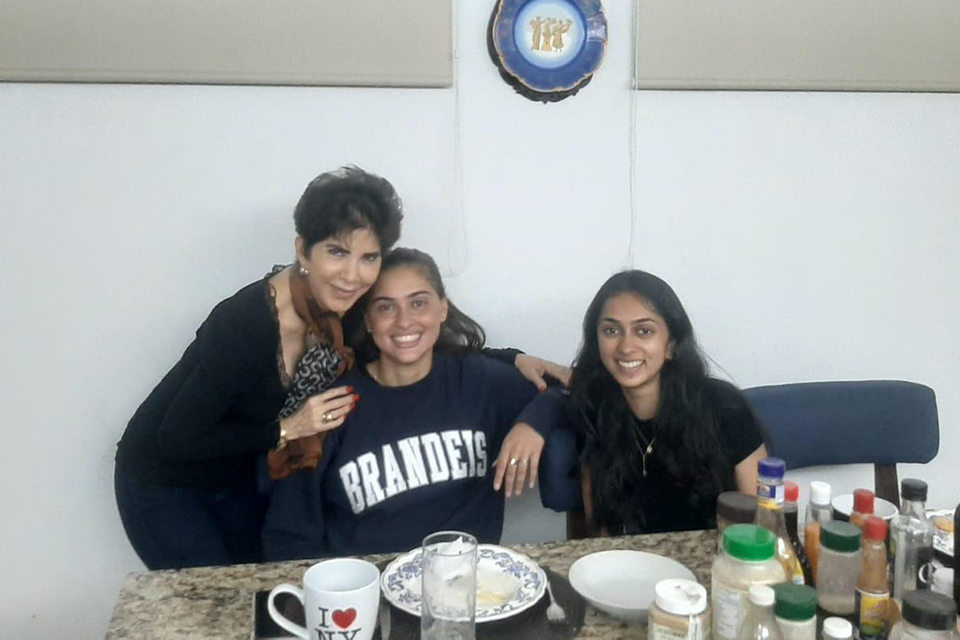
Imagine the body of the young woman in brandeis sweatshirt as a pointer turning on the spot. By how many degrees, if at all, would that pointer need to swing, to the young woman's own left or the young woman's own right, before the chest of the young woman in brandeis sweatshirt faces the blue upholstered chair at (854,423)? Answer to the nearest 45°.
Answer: approximately 90° to the young woman's own left

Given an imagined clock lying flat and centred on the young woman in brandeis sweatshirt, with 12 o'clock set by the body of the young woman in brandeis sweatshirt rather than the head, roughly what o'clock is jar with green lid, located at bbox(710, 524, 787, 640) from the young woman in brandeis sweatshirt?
The jar with green lid is roughly at 11 o'clock from the young woman in brandeis sweatshirt.

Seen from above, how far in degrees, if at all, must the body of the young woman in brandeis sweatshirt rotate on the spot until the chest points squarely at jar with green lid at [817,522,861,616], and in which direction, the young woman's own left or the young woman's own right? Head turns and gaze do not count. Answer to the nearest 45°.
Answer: approximately 45° to the young woman's own left

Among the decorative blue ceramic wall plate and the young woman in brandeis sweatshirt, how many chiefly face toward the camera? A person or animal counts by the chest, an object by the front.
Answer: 2
